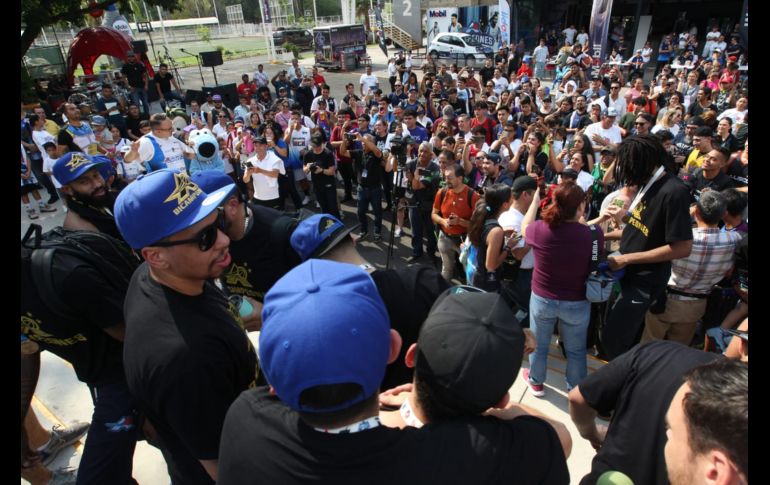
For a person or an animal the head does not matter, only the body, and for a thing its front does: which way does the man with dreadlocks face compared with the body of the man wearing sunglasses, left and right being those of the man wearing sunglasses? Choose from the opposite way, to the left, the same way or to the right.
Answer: the opposite way

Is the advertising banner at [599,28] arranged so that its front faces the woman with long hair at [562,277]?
yes

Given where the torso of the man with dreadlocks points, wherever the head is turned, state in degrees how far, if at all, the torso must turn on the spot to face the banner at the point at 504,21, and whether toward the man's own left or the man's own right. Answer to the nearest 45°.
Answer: approximately 135° to the man's own right

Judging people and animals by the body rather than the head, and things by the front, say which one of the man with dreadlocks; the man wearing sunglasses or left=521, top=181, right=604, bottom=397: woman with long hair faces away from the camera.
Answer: the woman with long hair

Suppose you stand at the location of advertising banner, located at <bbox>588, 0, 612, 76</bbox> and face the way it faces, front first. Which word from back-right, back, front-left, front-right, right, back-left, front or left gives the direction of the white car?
back-right

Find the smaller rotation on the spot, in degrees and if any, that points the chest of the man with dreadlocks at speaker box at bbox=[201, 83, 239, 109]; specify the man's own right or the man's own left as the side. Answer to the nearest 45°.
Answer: approximately 90° to the man's own right

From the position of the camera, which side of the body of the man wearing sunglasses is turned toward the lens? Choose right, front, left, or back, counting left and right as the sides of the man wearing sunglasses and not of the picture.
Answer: right

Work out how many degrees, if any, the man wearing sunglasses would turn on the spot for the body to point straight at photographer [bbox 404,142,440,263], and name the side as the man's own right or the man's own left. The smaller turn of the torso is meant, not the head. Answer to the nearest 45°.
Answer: approximately 45° to the man's own left

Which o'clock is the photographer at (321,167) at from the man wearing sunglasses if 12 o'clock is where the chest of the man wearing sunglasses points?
The photographer is roughly at 10 o'clock from the man wearing sunglasses.

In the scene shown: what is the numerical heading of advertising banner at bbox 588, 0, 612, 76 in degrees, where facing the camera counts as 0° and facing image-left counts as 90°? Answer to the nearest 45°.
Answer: approximately 0°

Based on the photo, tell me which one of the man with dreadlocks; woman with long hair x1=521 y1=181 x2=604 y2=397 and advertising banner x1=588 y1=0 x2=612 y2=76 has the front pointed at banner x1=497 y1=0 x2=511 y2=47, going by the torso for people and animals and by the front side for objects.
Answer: the woman with long hair

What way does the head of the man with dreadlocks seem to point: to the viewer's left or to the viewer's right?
to the viewer's left

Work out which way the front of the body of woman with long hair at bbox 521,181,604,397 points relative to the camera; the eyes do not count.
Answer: away from the camera

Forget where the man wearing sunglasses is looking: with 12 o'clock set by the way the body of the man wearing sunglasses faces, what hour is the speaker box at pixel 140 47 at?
The speaker box is roughly at 9 o'clock from the man wearing sunglasses.

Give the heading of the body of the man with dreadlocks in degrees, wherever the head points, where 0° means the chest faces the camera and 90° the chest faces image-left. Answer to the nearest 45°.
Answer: approximately 45°

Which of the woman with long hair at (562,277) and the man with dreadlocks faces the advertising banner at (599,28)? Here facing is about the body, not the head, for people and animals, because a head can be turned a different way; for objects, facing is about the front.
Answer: the woman with long hair
